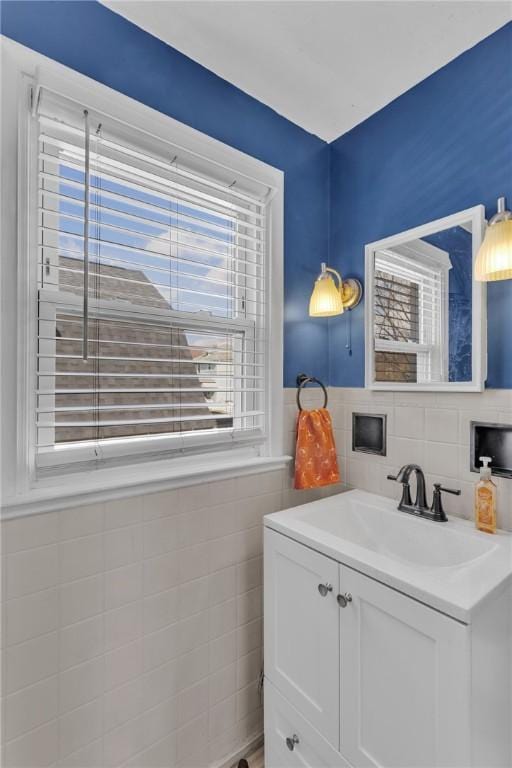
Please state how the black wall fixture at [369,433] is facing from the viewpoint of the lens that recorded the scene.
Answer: facing the viewer and to the left of the viewer

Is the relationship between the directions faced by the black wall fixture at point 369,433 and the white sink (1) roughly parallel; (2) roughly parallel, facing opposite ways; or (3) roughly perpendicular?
roughly parallel

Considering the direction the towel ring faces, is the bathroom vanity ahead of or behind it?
ahead

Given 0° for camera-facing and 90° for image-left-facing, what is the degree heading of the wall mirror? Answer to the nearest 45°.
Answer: approximately 45°

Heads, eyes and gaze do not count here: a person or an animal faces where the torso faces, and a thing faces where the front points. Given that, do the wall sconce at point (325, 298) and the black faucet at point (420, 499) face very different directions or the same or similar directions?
same or similar directions

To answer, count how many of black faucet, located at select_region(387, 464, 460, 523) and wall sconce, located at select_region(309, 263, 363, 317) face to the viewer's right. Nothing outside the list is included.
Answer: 0

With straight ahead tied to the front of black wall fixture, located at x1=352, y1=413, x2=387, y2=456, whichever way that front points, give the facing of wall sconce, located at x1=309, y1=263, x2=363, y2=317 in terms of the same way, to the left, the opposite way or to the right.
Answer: the same way

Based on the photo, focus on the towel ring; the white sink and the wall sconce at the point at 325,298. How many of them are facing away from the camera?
0

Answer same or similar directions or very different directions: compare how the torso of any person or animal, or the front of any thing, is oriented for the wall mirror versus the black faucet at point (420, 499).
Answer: same or similar directions
